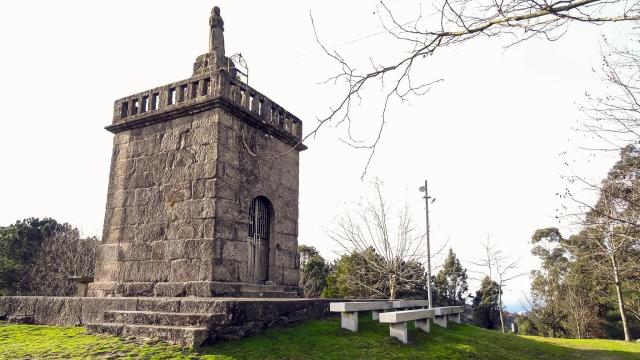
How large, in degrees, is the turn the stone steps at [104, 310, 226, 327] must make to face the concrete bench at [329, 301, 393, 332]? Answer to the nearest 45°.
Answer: approximately 90° to its left

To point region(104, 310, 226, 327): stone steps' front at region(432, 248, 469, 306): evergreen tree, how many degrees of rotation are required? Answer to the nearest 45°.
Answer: approximately 135° to its left

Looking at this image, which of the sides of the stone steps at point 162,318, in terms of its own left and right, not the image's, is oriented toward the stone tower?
back

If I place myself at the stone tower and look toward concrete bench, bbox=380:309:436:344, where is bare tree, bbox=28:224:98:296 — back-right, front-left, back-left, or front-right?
back-left

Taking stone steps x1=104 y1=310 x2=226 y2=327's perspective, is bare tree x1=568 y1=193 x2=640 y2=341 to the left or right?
on its left

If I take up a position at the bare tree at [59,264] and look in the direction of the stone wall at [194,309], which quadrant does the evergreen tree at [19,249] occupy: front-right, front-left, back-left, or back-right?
back-right

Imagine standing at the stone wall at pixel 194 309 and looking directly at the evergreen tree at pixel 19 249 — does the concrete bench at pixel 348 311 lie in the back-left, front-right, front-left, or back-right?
back-right

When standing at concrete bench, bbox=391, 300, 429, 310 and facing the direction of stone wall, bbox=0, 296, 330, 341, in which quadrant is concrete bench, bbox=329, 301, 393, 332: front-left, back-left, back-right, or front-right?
front-left

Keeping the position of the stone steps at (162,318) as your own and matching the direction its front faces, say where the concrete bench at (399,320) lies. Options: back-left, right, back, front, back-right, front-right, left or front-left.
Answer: left

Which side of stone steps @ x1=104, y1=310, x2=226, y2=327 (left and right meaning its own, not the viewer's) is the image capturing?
front
